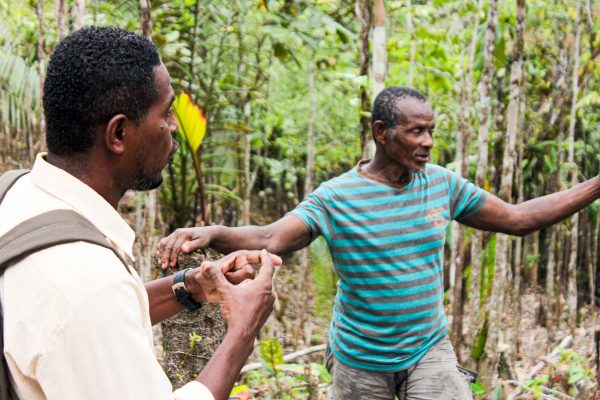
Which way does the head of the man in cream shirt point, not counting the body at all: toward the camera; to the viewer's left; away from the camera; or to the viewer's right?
to the viewer's right

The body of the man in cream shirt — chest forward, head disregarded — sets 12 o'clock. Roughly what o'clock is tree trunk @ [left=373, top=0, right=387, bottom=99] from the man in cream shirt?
The tree trunk is roughly at 10 o'clock from the man in cream shirt.

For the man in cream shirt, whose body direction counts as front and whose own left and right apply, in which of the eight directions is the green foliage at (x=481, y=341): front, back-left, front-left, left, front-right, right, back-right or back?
front-left

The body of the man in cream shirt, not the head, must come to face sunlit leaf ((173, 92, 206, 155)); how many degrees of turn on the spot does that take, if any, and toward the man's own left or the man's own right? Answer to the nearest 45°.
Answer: approximately 90° to the man's own left

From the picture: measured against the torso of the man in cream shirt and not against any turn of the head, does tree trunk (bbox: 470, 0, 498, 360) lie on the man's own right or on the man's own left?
on the man's own left

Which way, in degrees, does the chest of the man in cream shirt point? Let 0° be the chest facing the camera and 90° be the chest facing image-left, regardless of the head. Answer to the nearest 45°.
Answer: approximately 270°

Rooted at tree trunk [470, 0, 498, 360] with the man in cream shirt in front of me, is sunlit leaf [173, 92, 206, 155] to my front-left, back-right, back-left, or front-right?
front-right

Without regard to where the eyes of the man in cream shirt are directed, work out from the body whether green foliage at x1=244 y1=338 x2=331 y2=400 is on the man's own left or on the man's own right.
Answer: on the man's own left

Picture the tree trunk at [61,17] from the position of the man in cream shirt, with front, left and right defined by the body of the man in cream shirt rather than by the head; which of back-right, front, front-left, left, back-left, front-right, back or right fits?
left

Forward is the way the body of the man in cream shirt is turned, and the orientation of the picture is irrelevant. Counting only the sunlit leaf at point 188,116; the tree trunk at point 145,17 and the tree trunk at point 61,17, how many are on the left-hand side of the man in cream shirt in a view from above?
3

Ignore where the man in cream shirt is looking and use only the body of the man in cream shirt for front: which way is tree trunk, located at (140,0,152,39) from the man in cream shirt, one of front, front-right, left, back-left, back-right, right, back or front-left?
left

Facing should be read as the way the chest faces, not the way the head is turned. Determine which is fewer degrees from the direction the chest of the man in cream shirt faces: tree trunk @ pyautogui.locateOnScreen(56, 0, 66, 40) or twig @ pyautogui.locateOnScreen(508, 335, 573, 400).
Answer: the twig

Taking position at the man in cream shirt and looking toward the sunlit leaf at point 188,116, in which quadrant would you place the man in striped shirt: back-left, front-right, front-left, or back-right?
front-right

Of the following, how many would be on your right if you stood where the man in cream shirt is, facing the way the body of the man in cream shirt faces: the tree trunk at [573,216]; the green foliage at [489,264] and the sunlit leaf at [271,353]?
0
